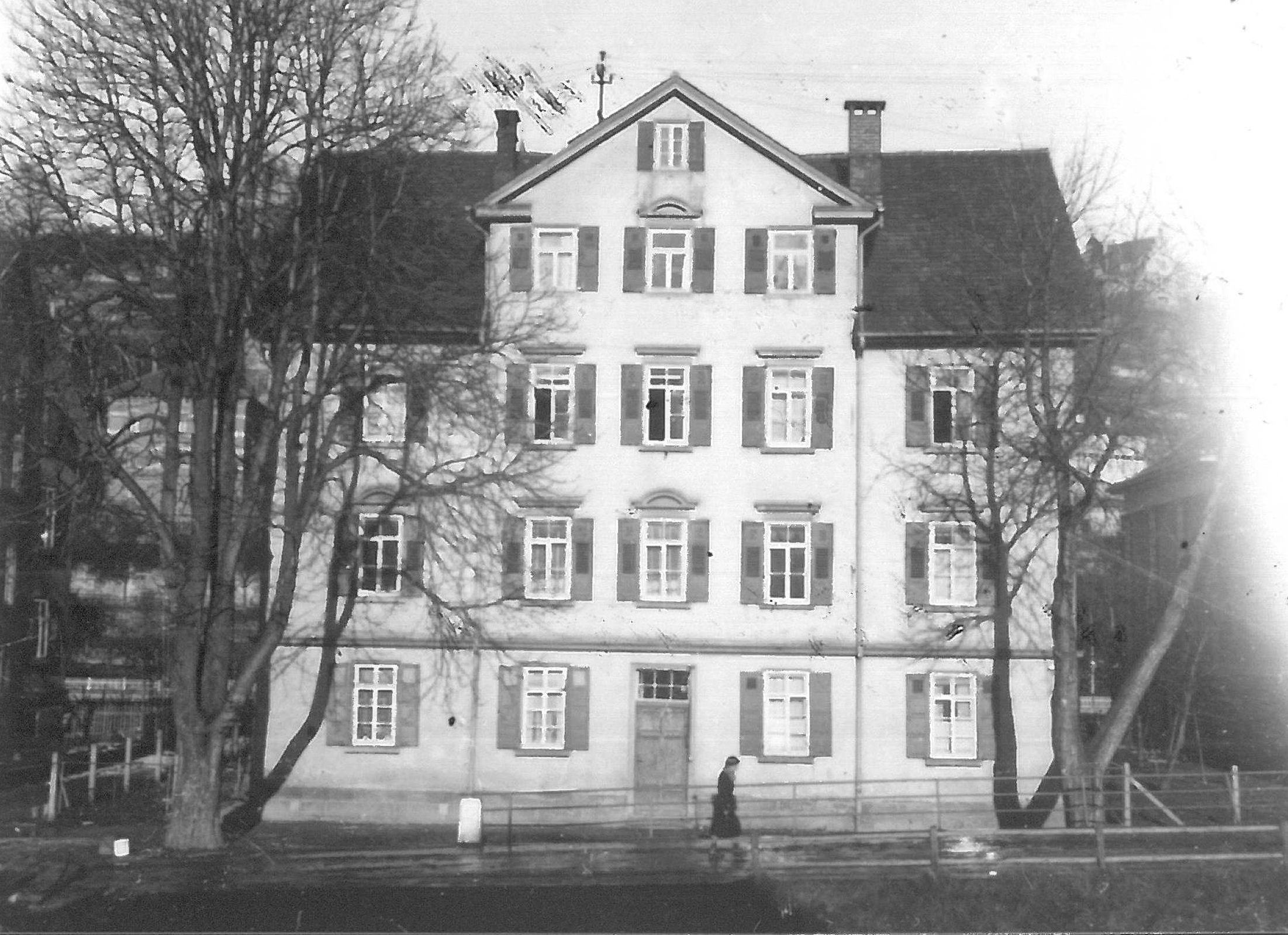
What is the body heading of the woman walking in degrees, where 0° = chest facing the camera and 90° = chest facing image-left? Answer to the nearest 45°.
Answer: approximately 270°

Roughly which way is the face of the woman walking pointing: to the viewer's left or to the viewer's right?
to the viewer's right

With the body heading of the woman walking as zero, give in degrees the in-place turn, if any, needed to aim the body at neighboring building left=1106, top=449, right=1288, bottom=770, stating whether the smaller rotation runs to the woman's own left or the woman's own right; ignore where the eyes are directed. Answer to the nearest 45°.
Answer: approximately 45° to the woman's own left
